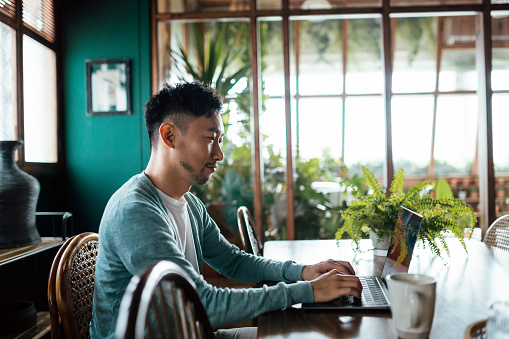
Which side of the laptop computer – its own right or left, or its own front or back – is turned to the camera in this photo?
left

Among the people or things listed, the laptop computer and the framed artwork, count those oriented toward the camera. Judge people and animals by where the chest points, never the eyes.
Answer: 1

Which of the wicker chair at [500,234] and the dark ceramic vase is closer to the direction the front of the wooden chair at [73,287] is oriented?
the wicker chair

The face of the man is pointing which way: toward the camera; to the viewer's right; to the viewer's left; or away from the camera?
to the viewer's right

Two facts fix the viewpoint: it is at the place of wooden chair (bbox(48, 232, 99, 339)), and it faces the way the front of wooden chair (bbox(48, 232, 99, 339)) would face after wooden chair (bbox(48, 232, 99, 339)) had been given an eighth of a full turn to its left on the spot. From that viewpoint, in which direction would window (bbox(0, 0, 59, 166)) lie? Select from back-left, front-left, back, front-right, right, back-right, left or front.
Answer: left

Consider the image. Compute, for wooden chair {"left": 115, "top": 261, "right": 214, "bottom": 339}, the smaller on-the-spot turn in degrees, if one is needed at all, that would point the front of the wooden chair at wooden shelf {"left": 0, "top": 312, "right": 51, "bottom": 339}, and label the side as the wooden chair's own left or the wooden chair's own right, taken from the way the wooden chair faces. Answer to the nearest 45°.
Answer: approximately 135° to the wooden chair's own left

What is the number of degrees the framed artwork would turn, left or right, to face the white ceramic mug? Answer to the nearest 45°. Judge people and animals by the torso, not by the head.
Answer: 0° — it already faces it
